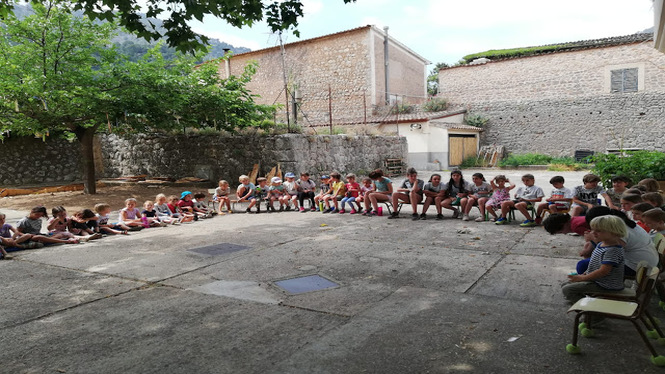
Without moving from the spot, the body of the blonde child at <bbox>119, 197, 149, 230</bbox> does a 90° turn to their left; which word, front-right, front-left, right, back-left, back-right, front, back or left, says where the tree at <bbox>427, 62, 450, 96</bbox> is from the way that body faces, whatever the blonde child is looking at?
front

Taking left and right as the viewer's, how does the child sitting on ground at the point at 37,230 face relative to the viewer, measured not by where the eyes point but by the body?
facing to the right of the viewer

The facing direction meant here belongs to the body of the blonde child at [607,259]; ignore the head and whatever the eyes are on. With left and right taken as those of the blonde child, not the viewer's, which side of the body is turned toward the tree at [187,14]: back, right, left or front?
front

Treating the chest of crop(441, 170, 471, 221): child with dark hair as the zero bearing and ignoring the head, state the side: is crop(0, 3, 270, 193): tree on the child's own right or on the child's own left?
on the child's own right
